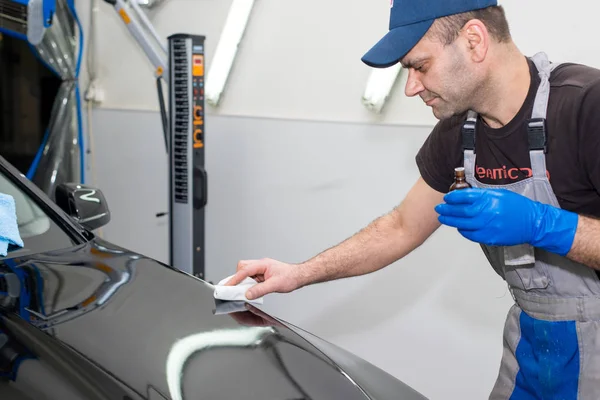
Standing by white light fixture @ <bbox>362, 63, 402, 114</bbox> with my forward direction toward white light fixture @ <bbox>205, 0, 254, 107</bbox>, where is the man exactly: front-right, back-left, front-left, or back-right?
back-left

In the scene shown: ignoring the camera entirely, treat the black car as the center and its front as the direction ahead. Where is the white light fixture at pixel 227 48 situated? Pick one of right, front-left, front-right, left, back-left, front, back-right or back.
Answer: back-left

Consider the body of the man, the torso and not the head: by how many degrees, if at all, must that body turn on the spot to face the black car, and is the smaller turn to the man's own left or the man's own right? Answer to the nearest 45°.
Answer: approximately 45° to the man's own right

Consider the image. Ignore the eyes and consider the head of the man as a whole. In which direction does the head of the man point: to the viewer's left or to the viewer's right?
to the viewer's left

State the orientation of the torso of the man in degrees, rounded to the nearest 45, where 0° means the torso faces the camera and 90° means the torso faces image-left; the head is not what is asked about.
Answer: approximately 45°

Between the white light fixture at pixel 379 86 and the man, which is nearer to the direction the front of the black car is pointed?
the man

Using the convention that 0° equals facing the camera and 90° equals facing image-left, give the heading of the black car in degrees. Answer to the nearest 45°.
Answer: approximately 315°

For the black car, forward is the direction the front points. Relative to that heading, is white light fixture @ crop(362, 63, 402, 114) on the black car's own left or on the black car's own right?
on the black car's own left

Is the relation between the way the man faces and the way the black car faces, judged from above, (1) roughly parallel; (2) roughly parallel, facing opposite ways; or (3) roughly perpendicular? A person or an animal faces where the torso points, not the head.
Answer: roughly perpendicular

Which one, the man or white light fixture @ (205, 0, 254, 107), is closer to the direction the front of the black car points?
the man

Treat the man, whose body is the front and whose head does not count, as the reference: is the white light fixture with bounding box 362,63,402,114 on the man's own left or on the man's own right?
on the man's own right

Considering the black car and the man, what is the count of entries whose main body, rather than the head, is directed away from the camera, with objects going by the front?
0

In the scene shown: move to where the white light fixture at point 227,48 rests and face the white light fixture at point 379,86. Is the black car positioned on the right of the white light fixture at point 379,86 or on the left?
right

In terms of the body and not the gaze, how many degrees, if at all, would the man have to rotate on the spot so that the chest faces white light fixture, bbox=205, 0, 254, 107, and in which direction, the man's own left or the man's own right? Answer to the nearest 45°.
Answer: approximately 90° to the man's own right
